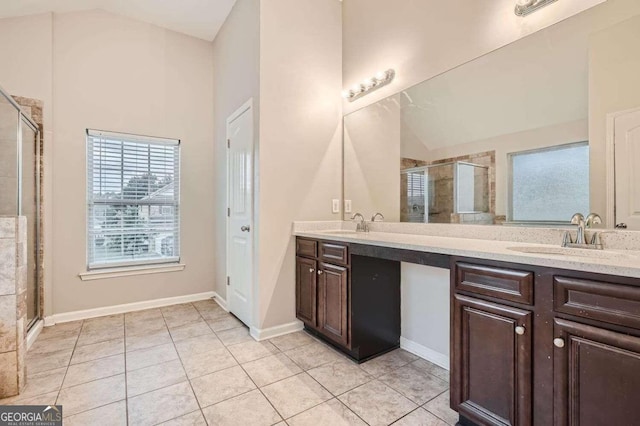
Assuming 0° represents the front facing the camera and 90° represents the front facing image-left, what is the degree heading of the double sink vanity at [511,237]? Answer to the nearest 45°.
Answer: approximately 45°

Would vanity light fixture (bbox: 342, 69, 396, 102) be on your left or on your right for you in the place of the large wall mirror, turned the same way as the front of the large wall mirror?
on your right

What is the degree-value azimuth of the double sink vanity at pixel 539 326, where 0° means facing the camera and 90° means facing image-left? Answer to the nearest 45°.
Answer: approximately 45°

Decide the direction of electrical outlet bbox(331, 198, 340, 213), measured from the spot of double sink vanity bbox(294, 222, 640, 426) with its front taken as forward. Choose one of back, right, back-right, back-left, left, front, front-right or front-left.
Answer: right
